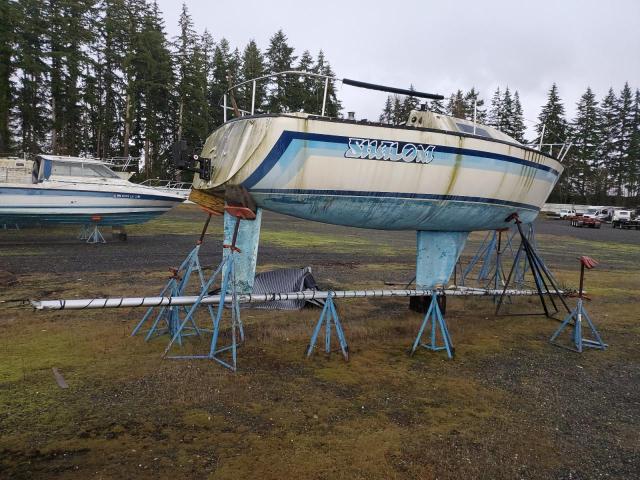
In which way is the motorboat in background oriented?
to the viewer's right

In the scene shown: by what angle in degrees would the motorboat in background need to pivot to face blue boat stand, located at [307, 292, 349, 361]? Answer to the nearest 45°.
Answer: approximately 90° to its right

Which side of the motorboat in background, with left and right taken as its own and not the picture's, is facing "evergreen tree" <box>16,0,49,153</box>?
left

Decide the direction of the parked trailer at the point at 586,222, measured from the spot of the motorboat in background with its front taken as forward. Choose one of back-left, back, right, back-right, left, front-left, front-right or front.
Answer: front

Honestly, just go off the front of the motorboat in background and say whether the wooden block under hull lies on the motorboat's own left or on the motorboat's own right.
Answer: on the motorboat's own right

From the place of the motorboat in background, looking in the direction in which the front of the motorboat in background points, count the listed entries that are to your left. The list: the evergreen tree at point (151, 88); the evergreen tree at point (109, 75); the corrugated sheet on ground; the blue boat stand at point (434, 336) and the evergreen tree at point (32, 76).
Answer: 3

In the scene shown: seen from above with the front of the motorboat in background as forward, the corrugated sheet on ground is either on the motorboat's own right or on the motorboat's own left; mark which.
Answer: on the motorboat's own right

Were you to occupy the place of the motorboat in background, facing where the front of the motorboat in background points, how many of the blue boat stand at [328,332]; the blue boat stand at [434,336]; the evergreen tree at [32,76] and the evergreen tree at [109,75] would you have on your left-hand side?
2

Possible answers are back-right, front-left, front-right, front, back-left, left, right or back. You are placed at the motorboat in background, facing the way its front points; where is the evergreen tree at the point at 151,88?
left

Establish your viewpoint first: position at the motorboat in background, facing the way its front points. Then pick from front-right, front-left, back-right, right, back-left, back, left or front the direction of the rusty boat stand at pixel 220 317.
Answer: right

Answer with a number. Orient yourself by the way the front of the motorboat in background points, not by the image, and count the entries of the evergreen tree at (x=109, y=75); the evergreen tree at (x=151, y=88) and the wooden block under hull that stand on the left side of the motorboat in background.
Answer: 2

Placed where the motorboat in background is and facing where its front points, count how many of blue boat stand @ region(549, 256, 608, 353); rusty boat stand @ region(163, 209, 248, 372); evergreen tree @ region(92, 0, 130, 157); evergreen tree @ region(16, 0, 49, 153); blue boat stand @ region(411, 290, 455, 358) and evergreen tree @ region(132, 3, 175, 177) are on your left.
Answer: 3

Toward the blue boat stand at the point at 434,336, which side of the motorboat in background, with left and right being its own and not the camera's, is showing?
right

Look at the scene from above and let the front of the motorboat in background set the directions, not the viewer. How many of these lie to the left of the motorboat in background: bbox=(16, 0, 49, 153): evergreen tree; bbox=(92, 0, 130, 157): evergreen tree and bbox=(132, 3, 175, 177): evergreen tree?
3

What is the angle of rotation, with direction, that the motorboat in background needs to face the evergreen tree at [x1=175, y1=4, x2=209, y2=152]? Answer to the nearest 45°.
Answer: approximately 90° to its left

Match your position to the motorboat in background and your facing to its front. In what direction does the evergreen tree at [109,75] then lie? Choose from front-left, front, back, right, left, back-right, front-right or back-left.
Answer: left

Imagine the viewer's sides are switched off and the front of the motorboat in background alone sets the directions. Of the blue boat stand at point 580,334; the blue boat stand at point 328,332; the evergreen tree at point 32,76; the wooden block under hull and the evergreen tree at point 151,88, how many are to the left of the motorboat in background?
2
